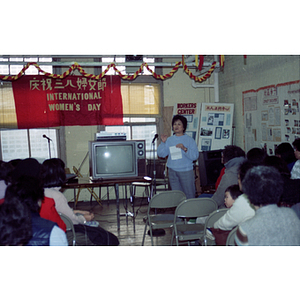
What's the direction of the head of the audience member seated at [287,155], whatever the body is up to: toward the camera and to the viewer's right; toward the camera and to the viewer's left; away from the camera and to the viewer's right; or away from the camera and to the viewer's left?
away from the camera and to the viewer's left

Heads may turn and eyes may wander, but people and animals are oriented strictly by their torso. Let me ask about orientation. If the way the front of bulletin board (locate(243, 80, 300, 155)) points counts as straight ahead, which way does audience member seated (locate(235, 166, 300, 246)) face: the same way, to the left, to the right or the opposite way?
to the right

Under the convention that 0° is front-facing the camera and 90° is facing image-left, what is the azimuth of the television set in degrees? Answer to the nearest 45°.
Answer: approximately 0°

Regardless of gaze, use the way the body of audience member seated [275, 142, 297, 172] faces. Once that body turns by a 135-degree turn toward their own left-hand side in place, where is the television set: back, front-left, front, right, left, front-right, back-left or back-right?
right

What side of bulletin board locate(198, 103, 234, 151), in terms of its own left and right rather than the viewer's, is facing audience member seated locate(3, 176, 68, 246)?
front

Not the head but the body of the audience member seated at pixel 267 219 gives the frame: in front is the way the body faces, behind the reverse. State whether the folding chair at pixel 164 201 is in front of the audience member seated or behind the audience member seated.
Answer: in front

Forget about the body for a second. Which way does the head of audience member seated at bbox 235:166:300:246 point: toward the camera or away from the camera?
away from the camera

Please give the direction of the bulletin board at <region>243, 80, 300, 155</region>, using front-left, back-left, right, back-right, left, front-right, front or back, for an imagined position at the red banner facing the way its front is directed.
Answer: front-left

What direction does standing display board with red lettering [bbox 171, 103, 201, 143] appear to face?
toward the camera

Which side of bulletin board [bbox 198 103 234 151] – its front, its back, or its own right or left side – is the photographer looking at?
front

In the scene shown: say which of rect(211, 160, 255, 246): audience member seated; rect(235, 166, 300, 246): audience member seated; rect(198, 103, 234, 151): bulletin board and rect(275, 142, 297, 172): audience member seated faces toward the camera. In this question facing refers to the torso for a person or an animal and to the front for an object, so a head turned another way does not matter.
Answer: the bulletin board

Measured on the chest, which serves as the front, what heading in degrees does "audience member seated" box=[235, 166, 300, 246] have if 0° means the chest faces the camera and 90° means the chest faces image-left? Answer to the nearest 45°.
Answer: approximately 135°

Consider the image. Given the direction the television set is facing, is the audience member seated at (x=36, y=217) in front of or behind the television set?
in front

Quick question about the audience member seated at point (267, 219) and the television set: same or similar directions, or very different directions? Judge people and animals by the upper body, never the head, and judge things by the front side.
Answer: very different directions

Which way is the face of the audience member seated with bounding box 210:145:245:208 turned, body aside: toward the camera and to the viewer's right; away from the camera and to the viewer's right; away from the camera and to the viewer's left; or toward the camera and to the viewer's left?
away from the camera and to the viewer's left

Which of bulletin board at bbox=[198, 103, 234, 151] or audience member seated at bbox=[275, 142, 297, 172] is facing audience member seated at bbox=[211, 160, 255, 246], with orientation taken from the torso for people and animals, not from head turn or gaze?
the bulletin board

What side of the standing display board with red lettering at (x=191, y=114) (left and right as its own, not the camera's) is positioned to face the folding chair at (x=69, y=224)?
front

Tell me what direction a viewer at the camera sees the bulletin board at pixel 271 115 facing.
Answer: facing the viewer and to the left of the viewer
